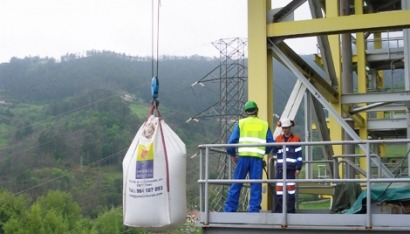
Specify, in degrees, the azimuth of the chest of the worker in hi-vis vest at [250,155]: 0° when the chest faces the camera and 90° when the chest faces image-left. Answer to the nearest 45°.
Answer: approximately 180°

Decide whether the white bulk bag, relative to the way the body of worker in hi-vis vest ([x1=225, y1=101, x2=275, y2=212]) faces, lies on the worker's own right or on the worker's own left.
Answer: on the worker's own left
